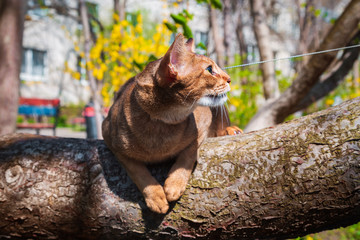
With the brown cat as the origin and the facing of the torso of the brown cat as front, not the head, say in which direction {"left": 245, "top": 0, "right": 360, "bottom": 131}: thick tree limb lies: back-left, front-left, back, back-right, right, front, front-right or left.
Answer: back-left

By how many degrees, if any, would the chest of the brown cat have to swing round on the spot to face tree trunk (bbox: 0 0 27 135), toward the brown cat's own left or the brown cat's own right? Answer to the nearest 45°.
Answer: approximately 135° to the brown cat's own right

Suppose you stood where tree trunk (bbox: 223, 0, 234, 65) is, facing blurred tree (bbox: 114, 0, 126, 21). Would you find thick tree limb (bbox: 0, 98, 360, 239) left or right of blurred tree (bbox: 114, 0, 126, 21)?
left

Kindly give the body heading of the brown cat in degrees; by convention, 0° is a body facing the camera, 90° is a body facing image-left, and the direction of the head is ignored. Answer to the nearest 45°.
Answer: approximately 0°

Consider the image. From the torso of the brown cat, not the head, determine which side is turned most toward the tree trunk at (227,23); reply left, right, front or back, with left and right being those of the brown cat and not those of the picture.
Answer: back

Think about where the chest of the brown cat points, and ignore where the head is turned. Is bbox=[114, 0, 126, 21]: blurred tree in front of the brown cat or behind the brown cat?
behind
